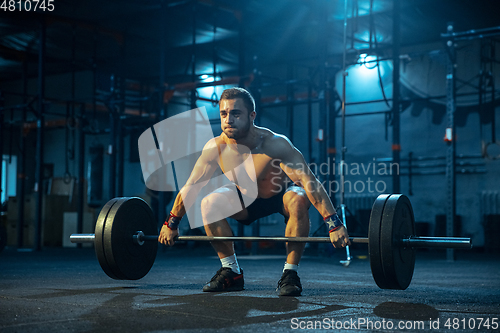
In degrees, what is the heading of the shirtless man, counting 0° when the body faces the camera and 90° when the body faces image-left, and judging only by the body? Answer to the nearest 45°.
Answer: approximately 45°
